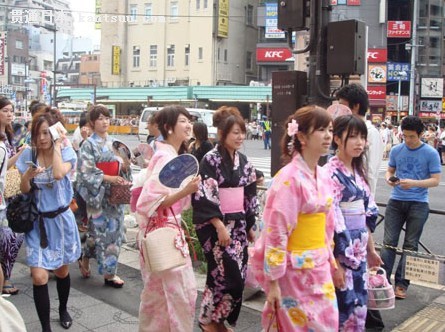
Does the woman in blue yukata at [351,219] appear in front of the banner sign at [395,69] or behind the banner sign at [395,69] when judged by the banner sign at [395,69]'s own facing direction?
in front

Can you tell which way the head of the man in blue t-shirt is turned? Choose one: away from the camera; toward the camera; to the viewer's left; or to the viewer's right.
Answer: toward the camera

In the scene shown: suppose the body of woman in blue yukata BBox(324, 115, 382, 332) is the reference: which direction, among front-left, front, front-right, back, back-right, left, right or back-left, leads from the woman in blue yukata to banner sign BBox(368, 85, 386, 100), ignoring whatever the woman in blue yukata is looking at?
back-left

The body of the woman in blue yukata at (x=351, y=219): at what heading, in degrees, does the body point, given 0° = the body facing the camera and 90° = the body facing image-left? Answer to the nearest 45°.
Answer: approximately 315°

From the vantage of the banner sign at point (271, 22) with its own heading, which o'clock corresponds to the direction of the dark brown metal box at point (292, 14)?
The dark brown metal box is roughly at 12 o'clock from the banner sign.

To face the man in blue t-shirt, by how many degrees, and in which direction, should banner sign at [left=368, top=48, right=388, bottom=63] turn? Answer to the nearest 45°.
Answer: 0° — it already faces them

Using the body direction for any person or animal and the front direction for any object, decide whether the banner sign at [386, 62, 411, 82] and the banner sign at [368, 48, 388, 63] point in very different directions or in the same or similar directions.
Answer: same or similar directions

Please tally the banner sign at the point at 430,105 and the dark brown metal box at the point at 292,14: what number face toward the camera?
1

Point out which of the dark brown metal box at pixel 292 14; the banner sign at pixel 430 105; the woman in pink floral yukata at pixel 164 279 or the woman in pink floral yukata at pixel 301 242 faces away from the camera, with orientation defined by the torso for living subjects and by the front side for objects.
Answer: the dark brown metal box

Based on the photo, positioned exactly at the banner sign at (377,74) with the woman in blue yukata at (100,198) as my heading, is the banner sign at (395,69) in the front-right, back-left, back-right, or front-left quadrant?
back-left

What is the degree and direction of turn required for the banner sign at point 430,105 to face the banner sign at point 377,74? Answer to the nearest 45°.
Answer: approximately 90° to its right

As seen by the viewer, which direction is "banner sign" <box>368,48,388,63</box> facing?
toward the camera

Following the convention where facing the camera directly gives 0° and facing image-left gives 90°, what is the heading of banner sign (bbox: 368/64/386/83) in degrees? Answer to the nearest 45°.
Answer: approximately 0°
